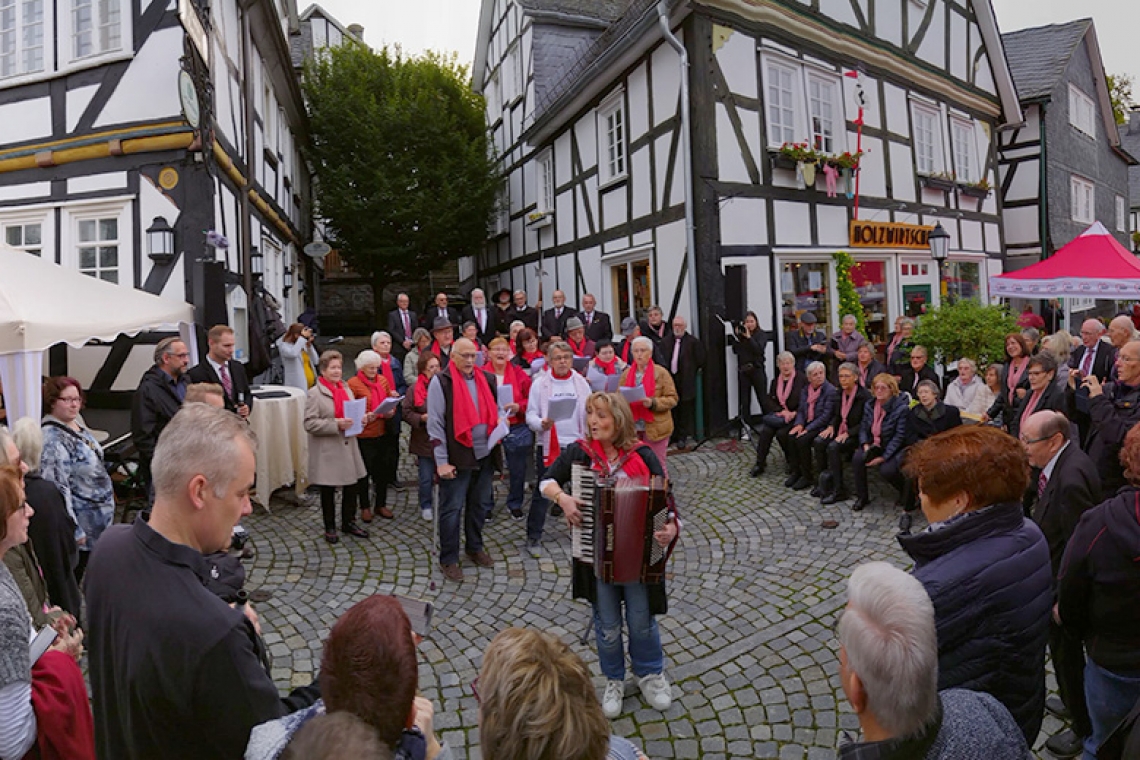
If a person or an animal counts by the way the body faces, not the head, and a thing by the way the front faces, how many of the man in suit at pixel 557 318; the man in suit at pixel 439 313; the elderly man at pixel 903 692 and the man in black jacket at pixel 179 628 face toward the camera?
2

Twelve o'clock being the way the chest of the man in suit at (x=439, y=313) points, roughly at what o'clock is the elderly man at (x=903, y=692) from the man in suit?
The elderly man is roughly at 12 o'clock from the man in suit.

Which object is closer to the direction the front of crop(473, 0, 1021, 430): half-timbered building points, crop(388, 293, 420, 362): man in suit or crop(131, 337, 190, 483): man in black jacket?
the man in black jacket

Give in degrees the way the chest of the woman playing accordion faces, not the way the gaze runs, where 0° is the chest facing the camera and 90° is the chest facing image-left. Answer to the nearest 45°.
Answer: approximately 0°

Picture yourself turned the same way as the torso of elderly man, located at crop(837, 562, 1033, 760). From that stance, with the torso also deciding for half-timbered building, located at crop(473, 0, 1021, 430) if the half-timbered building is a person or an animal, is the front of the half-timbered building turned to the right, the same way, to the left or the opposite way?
the opposite way
